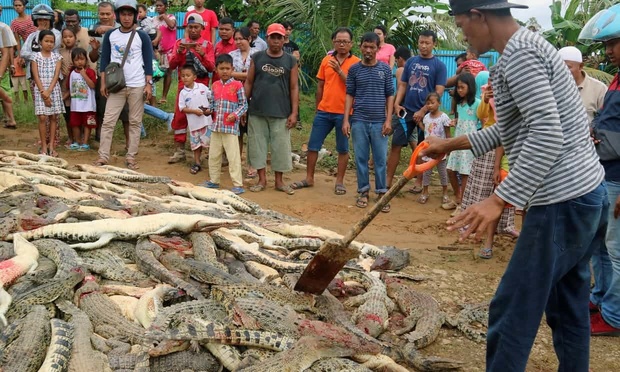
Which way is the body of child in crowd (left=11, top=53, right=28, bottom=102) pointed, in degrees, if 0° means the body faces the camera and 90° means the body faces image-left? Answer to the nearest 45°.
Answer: approximately 0°

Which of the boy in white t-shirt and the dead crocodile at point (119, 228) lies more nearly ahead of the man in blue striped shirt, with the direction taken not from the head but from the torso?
the dead crocodile

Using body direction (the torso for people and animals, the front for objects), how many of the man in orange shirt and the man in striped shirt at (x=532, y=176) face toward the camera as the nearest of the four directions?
1

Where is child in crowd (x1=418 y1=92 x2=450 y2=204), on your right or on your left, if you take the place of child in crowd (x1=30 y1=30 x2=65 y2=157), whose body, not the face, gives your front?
on your left

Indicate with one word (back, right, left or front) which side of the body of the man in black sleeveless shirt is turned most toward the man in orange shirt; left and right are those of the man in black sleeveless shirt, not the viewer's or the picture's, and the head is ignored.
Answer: left

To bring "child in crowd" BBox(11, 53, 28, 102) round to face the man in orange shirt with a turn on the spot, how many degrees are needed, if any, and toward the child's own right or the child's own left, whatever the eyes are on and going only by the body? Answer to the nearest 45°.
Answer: approximately 45° to the child's own left

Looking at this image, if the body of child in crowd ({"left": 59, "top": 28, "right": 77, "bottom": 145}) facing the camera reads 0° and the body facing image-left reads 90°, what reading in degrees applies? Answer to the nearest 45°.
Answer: approximately 0°
